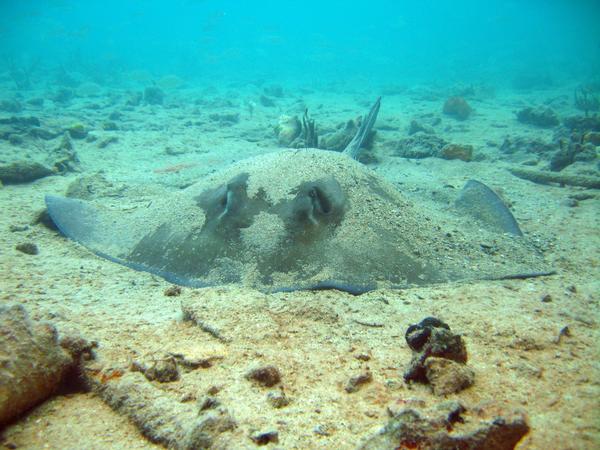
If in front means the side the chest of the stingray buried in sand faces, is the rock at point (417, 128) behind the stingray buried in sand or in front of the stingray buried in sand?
behind

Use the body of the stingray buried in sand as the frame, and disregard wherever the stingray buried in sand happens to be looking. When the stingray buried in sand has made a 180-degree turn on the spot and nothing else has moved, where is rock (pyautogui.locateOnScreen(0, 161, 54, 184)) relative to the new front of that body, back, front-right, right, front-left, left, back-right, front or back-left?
front-left

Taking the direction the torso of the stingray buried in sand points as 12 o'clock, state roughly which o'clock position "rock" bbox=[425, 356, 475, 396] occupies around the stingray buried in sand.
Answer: The rock is roughly at 11 o'clock from the stingray buried in sand.

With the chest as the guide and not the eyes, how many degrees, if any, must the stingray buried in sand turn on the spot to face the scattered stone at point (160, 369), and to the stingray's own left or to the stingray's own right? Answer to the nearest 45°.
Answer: approximately 45° to the stingray's own right

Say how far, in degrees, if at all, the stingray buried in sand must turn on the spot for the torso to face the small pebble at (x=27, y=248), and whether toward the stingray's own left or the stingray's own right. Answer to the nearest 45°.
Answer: approximately 90° to the stingray's own right

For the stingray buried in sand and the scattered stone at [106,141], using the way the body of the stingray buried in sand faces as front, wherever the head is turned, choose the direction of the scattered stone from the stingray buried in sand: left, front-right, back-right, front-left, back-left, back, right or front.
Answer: back-right

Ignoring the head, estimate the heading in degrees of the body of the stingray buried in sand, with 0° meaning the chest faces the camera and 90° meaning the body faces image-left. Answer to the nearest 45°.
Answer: approximately 0°

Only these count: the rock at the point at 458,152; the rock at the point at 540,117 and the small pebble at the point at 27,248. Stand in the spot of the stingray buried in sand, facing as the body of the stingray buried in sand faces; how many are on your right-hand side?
1

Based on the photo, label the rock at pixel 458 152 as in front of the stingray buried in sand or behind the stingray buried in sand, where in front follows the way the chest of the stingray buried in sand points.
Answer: behind

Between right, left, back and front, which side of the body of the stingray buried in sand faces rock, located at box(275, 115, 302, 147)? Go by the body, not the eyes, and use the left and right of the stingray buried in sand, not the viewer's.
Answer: back

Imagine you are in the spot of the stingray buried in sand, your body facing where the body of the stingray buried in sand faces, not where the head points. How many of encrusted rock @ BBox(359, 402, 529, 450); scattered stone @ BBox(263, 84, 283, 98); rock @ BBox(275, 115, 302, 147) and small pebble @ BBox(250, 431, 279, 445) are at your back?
2

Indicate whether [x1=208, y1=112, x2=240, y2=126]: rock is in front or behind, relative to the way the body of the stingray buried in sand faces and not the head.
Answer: behind
